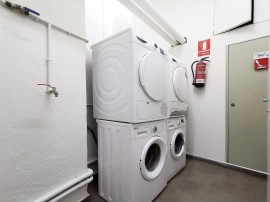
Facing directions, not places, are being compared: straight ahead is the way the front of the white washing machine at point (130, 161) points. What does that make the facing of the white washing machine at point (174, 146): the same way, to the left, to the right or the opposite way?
the same way

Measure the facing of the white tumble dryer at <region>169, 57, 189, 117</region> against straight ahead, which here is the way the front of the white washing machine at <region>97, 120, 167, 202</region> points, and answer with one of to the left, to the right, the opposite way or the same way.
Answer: the same way

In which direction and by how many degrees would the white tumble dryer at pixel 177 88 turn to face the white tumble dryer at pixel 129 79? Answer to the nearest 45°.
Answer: approximately 90° to its right

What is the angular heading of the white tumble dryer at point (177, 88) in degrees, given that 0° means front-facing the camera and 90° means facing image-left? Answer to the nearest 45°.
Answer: approximately 315°

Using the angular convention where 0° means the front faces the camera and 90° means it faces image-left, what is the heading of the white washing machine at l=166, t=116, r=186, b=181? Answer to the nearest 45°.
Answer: approximately 315°

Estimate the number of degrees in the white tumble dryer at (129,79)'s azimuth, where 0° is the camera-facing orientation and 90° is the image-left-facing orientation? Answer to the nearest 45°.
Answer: approximately 315°

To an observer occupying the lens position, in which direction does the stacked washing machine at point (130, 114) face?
facing the viewer and to the right of the viewer

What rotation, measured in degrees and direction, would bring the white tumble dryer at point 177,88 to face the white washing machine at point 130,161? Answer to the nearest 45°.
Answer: approximately 90° to its right

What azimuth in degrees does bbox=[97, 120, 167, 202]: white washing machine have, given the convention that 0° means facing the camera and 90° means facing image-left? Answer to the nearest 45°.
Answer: approximately 315°

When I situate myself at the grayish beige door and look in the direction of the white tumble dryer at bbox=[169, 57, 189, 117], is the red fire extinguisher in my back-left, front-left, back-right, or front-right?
front-right

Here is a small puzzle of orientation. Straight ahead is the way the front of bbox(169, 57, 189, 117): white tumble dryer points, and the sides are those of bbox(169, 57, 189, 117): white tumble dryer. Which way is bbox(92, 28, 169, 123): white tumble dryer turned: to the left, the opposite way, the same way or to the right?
the same way

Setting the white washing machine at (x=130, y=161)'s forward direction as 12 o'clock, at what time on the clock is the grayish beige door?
The grayish beige door is roughly at 10 o'clock from the white washing machine.

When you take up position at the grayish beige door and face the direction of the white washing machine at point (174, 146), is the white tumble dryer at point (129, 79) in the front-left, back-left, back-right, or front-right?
front-left

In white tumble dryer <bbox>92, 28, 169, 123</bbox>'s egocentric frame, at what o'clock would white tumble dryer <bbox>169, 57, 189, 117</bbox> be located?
white tumble dryer <bbox>169, 57, 189, 117</bbox> is roughly at 9 o'clock from white tumble dryer <bbox>92, 28, 169, 123</bbox>.
